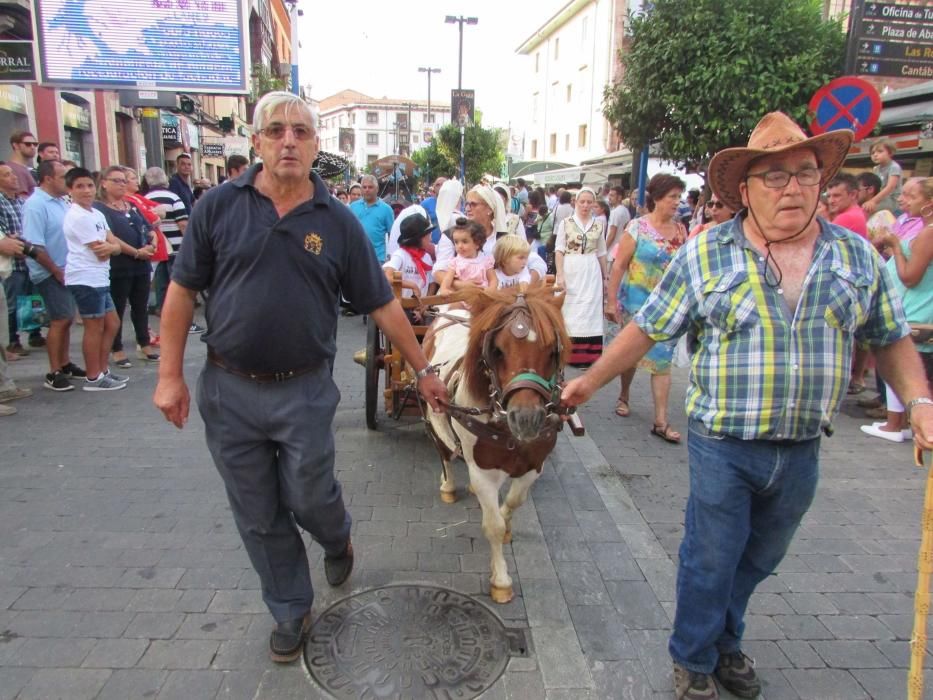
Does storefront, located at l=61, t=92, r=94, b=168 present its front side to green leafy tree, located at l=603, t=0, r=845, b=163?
yes

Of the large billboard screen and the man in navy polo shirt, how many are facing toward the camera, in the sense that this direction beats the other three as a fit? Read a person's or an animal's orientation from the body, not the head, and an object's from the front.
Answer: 2

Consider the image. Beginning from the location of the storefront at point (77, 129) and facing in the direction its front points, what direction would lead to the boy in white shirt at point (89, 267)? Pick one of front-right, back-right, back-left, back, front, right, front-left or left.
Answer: front-right

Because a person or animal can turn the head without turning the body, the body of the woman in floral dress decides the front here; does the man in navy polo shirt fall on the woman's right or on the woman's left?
on the woman's right

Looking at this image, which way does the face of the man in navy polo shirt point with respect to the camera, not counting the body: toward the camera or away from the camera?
toward the camera

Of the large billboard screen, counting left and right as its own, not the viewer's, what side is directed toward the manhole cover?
front

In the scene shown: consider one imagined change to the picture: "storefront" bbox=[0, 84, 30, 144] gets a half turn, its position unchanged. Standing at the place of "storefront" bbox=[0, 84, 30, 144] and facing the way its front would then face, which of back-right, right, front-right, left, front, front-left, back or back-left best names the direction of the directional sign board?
back

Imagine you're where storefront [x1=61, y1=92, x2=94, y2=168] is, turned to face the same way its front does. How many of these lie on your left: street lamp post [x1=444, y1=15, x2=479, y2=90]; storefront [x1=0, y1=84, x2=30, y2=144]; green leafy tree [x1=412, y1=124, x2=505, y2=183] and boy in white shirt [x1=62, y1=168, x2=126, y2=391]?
2

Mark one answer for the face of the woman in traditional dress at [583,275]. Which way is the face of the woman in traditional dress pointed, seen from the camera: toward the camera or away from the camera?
toward the camera

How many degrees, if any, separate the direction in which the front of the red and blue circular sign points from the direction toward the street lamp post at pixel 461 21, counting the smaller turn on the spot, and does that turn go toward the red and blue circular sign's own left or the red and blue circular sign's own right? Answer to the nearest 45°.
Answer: approximately 135° to the red and blue circular sign's own right

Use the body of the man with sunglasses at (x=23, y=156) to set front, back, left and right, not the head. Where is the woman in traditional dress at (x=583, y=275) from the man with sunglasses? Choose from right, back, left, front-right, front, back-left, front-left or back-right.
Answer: front

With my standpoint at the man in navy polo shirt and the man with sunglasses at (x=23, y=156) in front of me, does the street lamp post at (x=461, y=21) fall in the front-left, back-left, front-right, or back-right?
front-right

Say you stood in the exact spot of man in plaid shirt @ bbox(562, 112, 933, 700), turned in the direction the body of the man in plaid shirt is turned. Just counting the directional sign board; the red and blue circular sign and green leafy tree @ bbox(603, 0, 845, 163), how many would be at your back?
3

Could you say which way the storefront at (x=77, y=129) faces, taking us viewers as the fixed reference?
facing the viewer and to the right of the viewer

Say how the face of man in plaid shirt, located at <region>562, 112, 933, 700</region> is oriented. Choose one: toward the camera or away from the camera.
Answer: toward the camera

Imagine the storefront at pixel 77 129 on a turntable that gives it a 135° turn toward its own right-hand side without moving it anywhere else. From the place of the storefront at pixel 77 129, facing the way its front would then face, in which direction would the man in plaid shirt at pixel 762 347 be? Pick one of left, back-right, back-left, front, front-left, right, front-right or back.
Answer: left

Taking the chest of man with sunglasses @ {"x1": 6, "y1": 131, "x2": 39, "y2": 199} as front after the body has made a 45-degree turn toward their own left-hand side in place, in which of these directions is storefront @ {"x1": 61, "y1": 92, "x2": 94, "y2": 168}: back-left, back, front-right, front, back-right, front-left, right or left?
left

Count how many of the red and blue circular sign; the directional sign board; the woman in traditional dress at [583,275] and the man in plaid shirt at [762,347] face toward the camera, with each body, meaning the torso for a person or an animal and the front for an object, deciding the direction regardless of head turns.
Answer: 4

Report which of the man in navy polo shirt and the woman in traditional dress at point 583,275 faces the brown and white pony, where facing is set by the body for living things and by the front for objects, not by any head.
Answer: the woman in traditional dress
